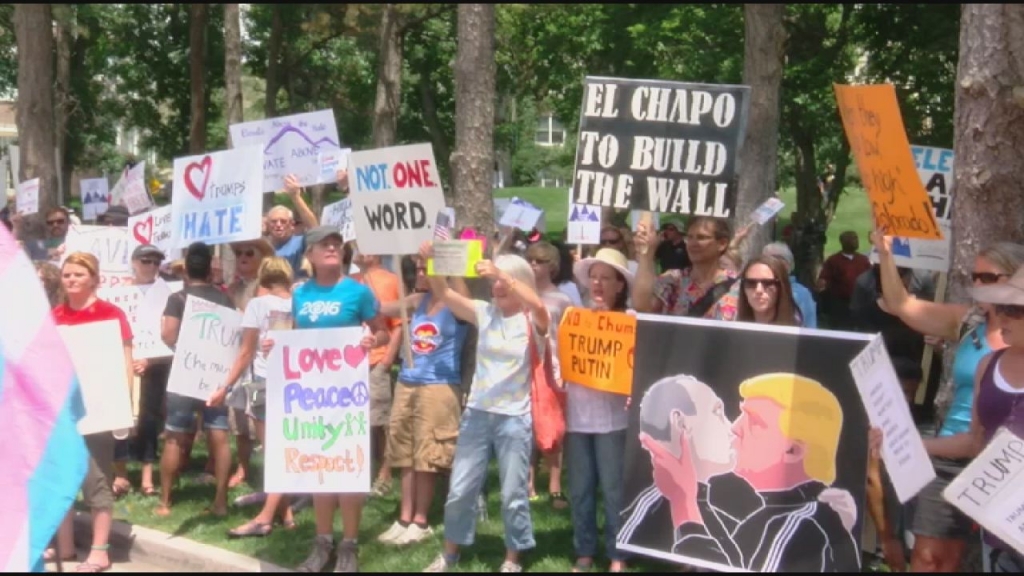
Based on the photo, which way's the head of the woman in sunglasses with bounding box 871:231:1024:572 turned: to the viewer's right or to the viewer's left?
to the viewer's left

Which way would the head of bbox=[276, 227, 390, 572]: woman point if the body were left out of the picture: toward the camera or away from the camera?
toward the camera

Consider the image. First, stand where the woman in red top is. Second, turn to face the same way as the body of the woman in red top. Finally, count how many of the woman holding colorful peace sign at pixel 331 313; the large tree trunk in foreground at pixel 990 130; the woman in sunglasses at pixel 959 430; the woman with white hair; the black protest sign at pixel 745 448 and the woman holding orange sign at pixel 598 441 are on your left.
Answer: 6

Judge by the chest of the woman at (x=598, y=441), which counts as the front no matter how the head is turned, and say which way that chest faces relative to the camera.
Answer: toward the camera

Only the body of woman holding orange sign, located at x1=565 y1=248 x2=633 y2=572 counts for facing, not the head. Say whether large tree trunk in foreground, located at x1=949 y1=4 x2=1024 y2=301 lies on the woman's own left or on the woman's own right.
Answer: on the woman's own left

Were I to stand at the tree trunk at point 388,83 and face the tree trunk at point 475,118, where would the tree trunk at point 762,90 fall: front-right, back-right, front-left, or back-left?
front-left

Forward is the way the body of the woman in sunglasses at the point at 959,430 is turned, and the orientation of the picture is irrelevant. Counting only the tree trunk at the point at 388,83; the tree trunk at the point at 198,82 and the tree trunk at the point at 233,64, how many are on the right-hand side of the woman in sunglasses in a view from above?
3

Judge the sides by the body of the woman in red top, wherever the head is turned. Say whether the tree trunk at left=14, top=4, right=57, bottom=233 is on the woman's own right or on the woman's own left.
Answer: on the woman's own right

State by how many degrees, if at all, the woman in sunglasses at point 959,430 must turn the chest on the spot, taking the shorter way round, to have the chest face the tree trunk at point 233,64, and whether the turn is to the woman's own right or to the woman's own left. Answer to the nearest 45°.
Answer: approximately 90° to the woman's own right

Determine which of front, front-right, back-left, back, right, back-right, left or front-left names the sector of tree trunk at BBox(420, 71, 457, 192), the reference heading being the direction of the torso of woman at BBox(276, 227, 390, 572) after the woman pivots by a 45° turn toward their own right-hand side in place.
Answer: back-right

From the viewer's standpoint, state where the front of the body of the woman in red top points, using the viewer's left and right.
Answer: facing the viewer and to the left of the viewer

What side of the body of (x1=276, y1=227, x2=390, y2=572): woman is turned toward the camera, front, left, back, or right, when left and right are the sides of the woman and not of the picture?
front

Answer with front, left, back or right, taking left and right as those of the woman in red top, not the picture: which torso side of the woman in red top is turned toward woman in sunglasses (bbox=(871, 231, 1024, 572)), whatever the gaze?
left

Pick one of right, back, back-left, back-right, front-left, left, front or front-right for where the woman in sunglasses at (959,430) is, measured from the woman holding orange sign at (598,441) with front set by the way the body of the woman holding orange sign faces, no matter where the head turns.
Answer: front-left
